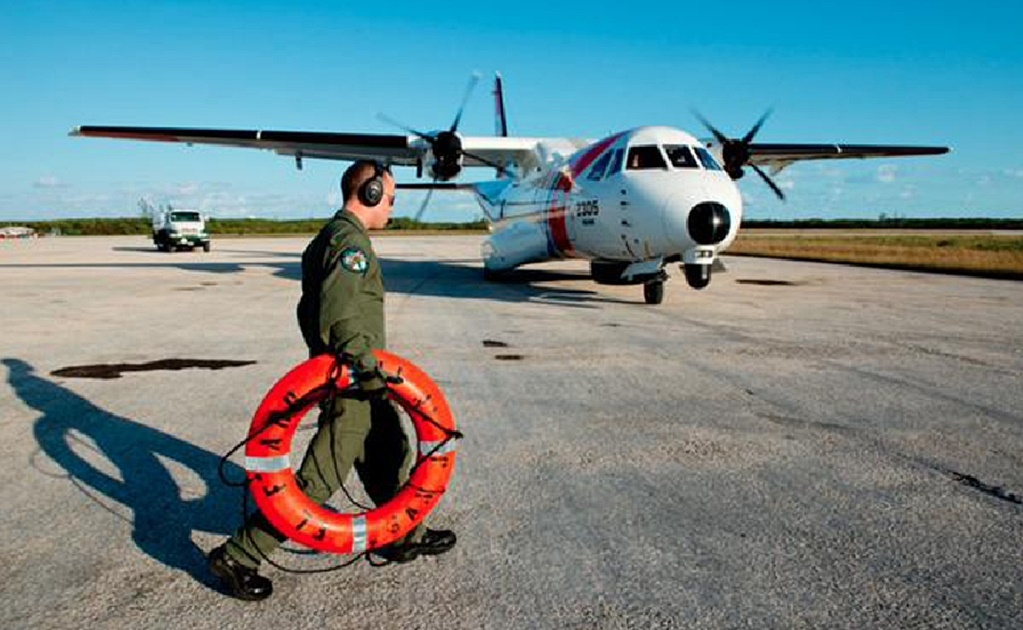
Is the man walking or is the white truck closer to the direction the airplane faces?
the man walking

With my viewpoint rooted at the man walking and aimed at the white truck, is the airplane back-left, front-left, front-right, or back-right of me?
front-right

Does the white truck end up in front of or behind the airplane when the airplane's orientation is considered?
behind

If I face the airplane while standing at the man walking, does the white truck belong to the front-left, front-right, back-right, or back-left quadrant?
front-left

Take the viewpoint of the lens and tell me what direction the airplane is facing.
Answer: facing the viewer and to the right of the viewer

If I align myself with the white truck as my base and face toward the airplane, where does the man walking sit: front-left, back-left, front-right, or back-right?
front-right

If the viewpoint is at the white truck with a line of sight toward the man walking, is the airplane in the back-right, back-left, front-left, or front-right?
front-left

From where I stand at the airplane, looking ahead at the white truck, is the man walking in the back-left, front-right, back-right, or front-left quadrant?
back-left

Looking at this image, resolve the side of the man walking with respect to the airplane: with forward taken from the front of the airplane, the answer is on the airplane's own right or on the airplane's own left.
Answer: on the airplane's own right
